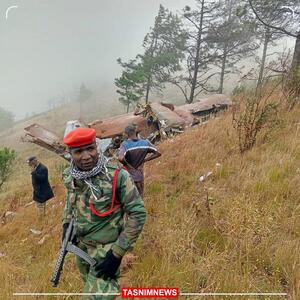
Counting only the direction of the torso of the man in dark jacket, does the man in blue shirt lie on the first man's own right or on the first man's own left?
on the first man's own left

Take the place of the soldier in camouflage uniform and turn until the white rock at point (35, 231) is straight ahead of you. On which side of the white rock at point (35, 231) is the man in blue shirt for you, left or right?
right
